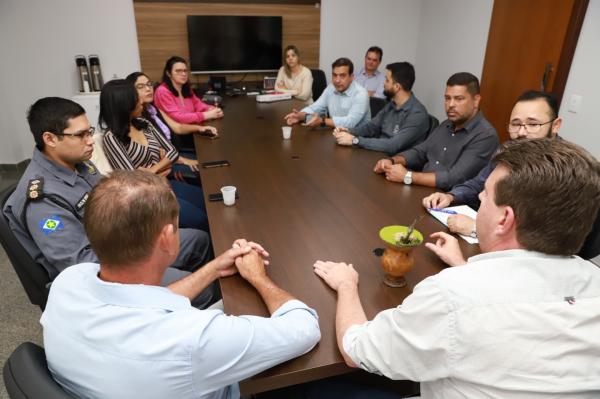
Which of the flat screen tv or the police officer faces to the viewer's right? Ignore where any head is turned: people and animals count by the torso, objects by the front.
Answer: the police officer

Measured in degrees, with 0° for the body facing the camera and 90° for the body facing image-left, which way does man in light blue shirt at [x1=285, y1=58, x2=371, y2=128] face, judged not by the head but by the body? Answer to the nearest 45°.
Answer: approximately 45°

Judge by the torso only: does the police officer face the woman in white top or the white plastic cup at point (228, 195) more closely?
the white plastic cup

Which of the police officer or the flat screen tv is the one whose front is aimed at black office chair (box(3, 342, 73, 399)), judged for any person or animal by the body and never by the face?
the flat screen tv

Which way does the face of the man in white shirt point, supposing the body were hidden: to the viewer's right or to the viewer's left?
to the viewer's left

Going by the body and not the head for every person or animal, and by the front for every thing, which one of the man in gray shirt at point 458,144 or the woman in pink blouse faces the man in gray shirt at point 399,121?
the woman in pink blouse

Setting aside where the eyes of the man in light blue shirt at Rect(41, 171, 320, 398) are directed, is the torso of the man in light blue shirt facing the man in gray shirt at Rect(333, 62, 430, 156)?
yes

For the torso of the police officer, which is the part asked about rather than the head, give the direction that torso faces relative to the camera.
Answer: to the viewer's right

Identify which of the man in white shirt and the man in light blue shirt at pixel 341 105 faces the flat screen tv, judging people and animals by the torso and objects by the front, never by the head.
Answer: the man in white shirt

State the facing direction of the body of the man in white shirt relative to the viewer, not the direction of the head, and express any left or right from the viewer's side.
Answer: facing away from the viewer and to the left of the viewer

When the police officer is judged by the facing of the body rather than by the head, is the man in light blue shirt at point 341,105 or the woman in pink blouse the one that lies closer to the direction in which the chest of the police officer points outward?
the man in light blue shirt

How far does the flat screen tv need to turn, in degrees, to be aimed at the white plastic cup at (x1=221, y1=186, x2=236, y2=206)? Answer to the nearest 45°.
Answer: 0° — it already faces it
